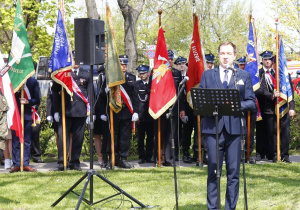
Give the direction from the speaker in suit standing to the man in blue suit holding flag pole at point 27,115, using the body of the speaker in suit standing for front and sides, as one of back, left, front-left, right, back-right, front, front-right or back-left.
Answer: back-right

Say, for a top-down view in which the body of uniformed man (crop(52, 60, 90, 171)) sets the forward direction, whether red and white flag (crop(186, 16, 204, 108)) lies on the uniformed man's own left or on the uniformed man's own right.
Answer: on the uniformed man's own left

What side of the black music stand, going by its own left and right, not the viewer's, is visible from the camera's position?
back

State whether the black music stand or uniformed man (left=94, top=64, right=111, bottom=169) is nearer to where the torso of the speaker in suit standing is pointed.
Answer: the black music stand

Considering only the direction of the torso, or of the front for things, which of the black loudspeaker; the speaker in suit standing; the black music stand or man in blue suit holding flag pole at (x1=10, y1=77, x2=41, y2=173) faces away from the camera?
the black music stand

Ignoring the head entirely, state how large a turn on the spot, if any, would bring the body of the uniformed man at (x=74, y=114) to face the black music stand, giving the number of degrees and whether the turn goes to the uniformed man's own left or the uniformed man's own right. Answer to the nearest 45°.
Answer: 0° — they already face it

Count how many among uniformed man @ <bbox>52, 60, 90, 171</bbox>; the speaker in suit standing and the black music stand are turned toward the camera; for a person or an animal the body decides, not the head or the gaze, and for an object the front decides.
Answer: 2

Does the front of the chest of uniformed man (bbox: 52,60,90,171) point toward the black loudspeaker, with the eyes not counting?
yes

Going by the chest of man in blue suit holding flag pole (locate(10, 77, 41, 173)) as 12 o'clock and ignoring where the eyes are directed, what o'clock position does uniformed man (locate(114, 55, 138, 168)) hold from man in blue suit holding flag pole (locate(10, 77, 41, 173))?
uniformed man (locate(114, 55, 138, 168)) is roughly at 9 o'clock from man in blue suit holding flag pole (locate(10, 77, 41, 173)).

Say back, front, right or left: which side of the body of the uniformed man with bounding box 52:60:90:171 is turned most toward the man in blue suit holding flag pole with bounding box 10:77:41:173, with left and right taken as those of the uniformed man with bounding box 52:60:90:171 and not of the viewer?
right

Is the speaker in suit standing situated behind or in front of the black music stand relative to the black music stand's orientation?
in front

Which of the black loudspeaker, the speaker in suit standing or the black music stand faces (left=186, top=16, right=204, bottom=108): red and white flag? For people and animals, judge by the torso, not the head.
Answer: the black music stand
